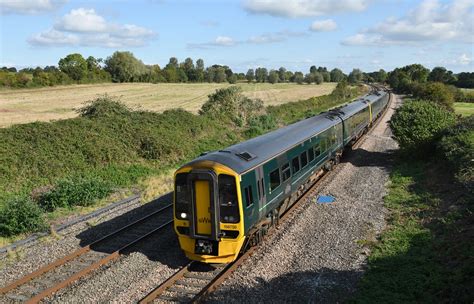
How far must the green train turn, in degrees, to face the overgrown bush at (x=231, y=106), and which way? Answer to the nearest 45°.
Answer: approximately 135° to its right

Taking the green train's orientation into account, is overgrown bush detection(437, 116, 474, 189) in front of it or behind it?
behind

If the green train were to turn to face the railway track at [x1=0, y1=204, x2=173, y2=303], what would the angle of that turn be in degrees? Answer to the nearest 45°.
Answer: approximately 45° to its right

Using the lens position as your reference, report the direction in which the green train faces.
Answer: facing the viewer and to the left of the viewer

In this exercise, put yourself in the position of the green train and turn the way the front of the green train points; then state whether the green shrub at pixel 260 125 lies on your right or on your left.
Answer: on your right

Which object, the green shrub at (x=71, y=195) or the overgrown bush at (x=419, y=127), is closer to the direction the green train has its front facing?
the green shrub

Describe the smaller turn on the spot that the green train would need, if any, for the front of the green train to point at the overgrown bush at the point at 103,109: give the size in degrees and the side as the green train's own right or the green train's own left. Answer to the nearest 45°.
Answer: approximately 90° to the green train's own right

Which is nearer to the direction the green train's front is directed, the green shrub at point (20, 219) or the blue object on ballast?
the green shrub

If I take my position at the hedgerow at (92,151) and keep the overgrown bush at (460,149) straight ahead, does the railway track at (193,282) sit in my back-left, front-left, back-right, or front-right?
front-right

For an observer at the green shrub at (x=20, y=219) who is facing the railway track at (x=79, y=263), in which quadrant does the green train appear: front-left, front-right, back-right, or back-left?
front-left

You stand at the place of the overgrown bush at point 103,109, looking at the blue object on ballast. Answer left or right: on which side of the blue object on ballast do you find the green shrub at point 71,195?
right

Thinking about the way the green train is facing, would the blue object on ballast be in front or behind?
in front

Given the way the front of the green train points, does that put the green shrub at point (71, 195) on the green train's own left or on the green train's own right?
on the green train's own right

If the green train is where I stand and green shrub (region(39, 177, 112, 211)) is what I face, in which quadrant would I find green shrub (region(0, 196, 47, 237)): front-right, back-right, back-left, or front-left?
front-left

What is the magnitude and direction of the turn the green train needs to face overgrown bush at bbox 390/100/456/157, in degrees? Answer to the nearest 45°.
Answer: approximately 180°
